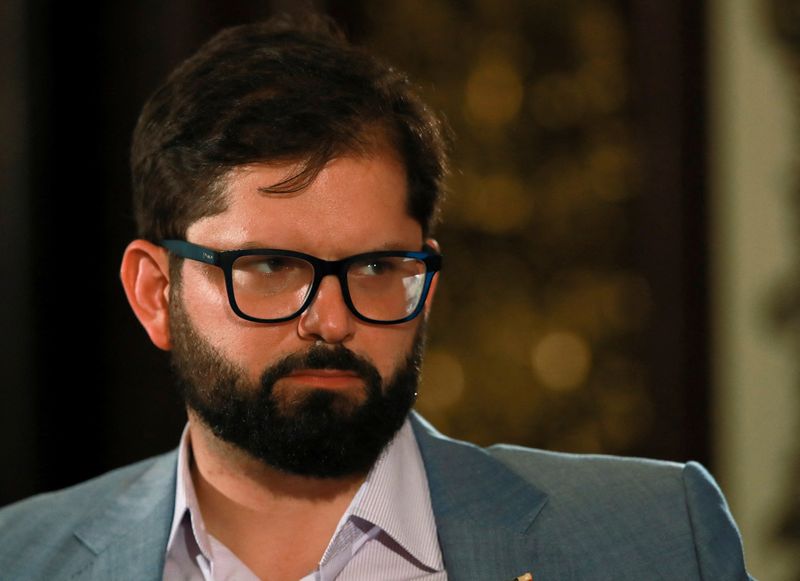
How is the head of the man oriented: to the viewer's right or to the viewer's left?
to the viewer's right

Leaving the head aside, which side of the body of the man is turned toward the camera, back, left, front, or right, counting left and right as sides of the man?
front
